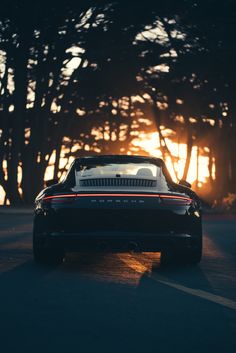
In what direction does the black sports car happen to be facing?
away from the camera
